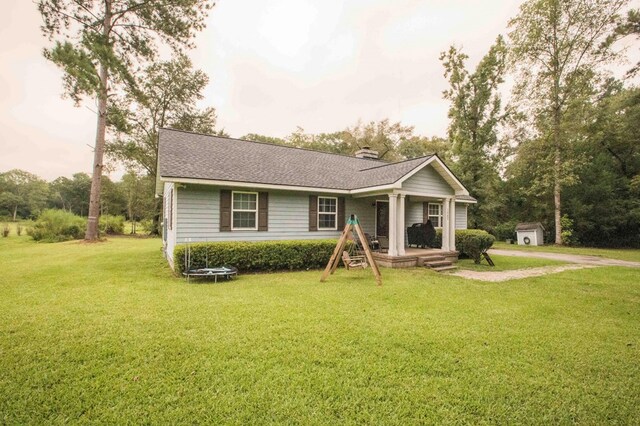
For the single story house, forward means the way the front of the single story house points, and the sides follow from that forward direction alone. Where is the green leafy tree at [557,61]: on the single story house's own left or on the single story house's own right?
on the single story house's own left

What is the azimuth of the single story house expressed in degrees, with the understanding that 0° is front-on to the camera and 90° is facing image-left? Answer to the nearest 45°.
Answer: approximately 315°

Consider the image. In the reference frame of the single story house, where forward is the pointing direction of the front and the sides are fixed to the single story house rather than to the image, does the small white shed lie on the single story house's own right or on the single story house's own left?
on the single story house's own left

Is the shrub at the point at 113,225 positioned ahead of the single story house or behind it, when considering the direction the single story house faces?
behind

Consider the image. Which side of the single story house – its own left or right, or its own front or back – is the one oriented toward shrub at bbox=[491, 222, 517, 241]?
left
